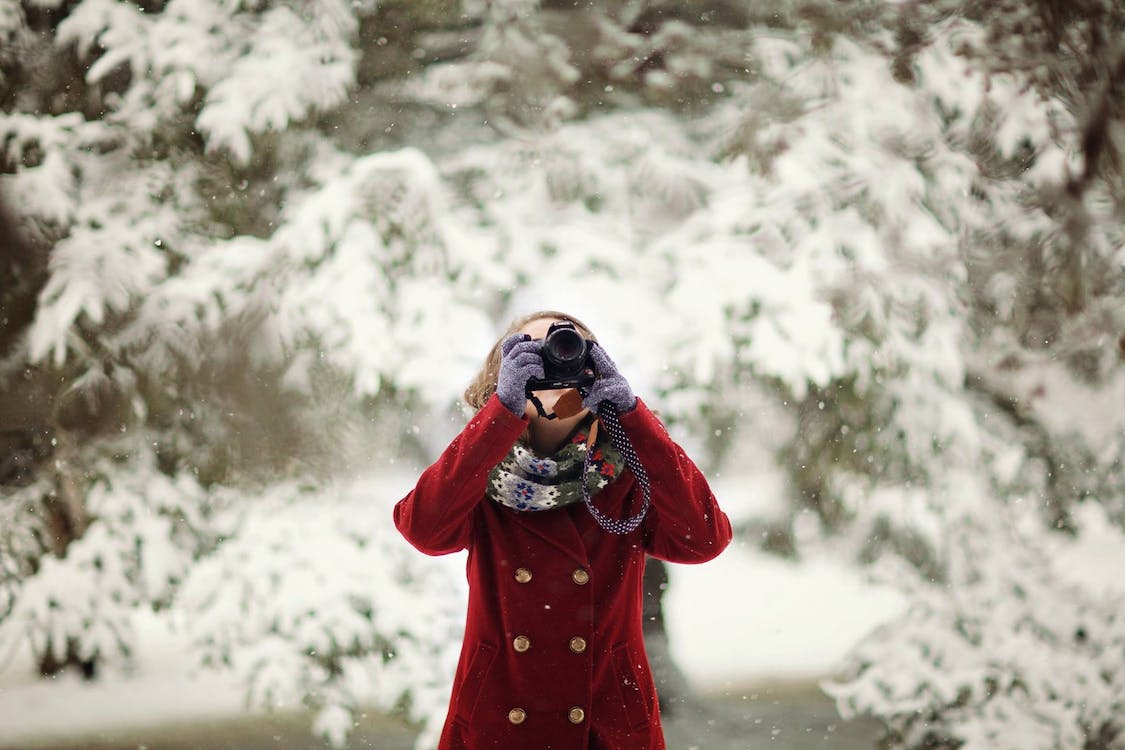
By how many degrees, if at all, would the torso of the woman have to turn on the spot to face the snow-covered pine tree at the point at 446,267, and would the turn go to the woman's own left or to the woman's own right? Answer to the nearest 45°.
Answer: approximately 180°

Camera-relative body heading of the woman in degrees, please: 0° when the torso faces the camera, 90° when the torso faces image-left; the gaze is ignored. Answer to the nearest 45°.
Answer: approximately 0°
